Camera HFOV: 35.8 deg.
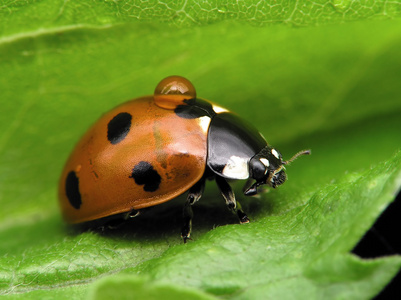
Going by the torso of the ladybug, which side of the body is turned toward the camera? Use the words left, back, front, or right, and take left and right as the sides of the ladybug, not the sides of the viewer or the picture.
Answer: right

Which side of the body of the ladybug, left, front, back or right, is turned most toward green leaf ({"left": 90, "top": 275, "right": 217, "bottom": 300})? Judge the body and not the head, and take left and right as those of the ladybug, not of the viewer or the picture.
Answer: right
